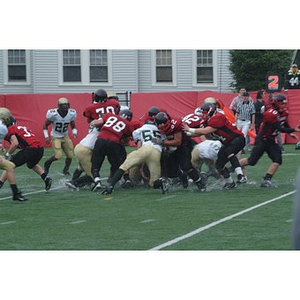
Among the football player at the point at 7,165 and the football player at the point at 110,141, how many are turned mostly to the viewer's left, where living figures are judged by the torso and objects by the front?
0

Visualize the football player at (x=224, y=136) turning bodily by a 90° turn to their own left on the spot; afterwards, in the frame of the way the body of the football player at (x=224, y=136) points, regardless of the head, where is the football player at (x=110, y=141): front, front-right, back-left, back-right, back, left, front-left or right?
right

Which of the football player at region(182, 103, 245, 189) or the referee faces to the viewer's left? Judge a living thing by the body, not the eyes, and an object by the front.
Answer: the football player

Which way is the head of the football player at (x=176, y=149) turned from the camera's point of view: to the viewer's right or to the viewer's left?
to the viewer's left

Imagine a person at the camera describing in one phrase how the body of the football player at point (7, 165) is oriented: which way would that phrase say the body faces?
to the viewer's right

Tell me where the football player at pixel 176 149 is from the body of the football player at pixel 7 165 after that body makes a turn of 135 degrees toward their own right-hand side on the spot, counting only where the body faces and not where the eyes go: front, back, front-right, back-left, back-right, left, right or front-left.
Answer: back-left

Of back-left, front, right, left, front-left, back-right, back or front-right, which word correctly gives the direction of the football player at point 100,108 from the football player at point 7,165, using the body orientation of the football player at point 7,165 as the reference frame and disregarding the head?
front-left

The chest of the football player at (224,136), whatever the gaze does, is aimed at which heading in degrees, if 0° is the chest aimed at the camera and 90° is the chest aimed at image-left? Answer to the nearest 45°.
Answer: approximately 90°

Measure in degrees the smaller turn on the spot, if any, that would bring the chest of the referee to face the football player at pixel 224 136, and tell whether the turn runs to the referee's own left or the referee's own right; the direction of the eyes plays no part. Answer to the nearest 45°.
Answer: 0° — they already face them

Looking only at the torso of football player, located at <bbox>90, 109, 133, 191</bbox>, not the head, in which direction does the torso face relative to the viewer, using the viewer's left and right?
facing away from the viewer and to the right of the viewer

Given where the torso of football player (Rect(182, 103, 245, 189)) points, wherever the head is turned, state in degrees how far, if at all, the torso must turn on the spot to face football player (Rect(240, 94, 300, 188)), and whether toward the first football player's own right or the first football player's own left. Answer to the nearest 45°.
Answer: approximately 180°

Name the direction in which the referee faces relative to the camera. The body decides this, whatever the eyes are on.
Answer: toward the camera

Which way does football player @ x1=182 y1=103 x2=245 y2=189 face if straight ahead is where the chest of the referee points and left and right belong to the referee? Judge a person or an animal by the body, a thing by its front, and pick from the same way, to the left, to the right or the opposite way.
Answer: to the right

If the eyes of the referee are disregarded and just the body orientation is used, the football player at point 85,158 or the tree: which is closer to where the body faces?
the football player

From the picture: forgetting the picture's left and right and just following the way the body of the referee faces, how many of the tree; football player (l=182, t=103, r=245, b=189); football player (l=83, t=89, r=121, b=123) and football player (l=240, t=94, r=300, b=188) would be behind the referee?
1

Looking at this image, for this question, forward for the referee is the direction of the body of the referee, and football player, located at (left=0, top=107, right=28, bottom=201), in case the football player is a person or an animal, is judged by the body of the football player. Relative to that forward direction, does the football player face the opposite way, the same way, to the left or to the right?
to the left
